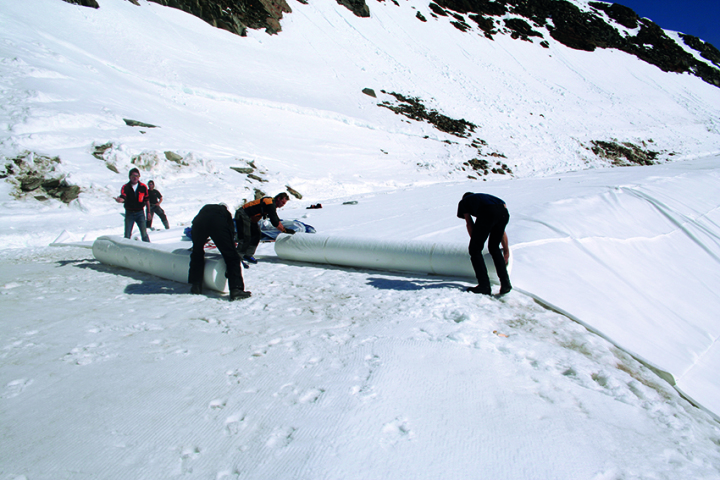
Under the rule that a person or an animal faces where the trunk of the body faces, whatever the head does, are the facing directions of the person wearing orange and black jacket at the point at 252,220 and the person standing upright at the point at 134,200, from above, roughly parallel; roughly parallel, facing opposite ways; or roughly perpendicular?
roughly perpendicular

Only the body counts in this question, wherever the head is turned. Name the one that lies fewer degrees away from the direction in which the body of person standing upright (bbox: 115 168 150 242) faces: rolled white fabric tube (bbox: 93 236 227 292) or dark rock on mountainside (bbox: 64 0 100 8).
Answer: the rolled white fabric tube

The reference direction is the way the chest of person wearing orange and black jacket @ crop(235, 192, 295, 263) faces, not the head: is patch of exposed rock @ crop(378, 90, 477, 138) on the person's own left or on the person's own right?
on the person's own left

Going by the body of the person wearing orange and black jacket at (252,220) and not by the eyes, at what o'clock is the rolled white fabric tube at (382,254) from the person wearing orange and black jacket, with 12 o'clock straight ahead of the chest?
The rolled white fabric tube is roughly at 1 o'clock from the person wearing orange and black jacket.

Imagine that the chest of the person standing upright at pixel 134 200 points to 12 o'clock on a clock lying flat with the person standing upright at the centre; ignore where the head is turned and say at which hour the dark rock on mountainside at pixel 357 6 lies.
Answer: The dark rock on mountainside is roughly at 7 o'clock from the person standing upright.

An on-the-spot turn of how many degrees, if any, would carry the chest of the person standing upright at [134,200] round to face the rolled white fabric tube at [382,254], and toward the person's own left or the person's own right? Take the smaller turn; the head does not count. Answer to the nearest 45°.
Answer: approximately 45° to the person's own left

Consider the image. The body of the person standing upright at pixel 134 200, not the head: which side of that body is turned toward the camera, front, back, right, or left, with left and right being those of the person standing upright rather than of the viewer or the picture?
front

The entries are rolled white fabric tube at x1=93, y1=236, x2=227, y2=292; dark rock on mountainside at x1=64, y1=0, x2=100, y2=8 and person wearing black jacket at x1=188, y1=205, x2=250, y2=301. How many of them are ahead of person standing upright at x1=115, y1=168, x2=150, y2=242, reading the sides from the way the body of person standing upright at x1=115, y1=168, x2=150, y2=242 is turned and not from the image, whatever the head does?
2

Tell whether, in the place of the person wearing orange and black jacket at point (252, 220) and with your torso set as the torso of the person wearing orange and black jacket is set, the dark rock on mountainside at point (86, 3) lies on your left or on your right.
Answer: on your left

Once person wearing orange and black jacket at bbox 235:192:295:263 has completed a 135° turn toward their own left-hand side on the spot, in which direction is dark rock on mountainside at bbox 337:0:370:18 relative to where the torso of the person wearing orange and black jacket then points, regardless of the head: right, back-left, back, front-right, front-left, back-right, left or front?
front-right

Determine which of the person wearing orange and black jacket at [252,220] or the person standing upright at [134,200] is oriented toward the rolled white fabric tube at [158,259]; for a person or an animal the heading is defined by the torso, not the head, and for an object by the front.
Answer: the person standing upright

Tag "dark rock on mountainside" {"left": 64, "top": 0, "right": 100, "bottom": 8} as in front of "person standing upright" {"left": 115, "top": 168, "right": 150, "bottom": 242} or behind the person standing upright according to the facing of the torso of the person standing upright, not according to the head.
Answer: behind

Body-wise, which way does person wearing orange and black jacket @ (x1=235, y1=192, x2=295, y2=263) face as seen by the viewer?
to the viewer's right

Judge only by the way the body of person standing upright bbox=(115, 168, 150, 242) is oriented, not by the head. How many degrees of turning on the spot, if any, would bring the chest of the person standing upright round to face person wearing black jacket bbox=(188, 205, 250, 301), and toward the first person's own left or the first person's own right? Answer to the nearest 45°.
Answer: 0° — they already face them

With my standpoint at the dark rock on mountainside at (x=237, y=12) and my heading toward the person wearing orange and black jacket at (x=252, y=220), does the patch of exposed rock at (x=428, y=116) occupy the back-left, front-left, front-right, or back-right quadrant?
front-left

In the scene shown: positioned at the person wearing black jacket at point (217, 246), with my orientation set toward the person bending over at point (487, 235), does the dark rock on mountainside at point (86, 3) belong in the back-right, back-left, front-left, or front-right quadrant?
back-left

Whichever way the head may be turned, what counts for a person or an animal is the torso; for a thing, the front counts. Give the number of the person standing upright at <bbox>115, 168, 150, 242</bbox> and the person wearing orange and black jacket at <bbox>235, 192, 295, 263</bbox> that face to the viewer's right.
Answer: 1

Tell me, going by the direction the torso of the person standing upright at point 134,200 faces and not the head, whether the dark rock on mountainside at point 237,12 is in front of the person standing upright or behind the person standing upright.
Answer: behind
